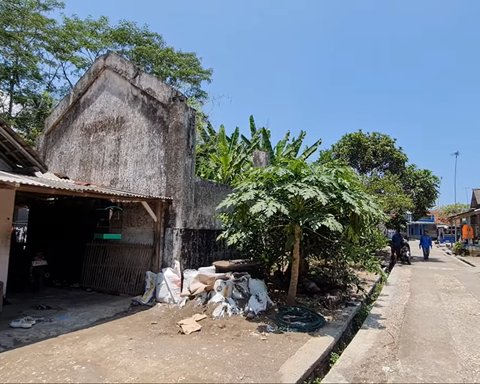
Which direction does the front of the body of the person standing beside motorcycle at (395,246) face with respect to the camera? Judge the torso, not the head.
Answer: away from the camera

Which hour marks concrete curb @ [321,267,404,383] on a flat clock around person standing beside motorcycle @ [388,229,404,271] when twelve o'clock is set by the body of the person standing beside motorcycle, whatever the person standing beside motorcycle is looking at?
The concrete curb is roughly at 6 o'clock from the person standing beside motorcycle.

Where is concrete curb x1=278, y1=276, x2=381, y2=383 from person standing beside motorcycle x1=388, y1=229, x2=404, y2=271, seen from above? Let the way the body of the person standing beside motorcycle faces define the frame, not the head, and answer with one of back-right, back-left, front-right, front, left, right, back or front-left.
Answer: back

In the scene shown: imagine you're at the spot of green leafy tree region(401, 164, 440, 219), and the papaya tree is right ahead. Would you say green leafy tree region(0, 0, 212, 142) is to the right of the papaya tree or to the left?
right

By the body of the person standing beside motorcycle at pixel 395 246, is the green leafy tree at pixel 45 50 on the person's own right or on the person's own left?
on the person's own left

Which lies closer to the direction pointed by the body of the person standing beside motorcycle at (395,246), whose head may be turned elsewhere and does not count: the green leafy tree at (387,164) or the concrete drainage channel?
the green leafy tree

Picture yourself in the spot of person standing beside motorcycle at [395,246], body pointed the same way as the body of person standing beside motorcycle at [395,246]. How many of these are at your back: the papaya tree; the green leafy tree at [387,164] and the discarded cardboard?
2

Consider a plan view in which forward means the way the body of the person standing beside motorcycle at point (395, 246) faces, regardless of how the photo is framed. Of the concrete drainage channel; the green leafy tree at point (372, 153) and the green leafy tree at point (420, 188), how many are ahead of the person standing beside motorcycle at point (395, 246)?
2

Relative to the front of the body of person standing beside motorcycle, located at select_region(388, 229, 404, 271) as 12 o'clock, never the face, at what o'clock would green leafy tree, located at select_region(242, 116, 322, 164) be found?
The green leafy tree is roughly at 7 o'clock from the person standing beside motorcycle.

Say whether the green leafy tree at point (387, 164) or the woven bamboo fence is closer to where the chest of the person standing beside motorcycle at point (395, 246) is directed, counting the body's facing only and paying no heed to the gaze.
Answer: the green leafy tree

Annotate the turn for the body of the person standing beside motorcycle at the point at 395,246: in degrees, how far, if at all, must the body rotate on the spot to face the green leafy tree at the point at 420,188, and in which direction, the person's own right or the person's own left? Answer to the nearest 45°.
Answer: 0° — they already face it
